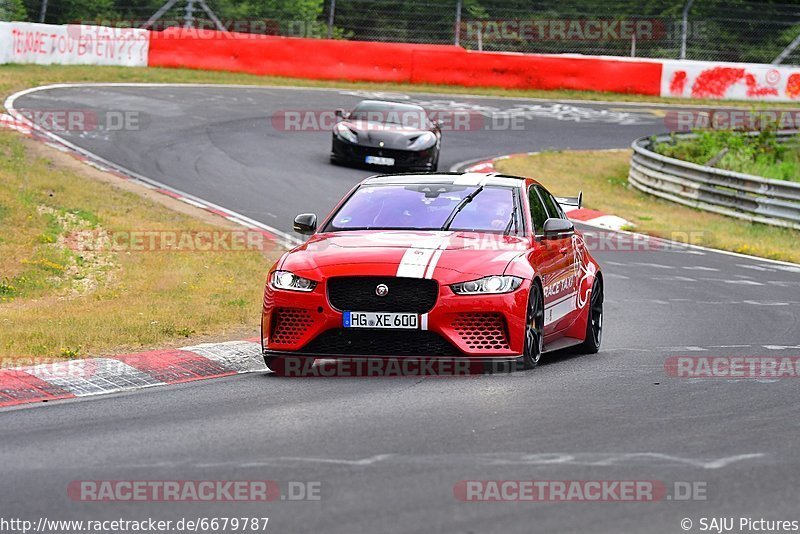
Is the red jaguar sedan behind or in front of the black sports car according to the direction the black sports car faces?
in front

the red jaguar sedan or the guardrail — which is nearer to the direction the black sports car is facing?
the red jaguar sedan

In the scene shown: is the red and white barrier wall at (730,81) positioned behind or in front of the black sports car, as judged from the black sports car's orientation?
behind

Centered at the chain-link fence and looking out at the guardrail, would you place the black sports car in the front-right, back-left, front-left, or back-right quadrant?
front-right

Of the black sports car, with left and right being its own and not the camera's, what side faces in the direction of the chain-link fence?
back

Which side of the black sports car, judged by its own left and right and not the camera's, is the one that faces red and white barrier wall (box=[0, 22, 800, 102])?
back

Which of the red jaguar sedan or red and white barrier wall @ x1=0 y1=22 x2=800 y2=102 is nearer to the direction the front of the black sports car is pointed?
the red jaguar sedan

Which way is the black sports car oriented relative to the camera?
toward the camera

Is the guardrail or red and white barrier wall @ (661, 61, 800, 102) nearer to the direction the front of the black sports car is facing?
the guardrail

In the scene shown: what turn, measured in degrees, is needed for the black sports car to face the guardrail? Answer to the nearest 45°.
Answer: approximately 90° to its left

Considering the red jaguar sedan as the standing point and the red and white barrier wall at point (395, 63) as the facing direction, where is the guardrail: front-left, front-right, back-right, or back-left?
front-right
